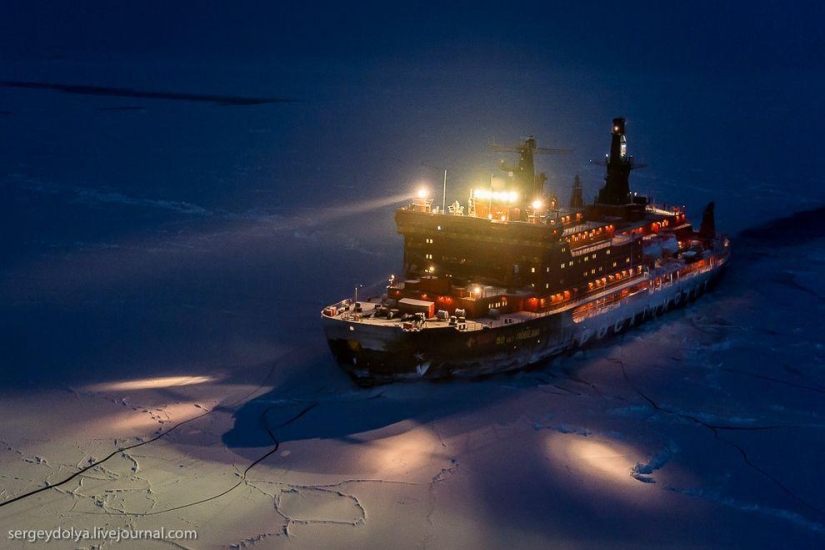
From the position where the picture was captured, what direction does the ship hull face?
facing the viewer and to the left of the viewer
